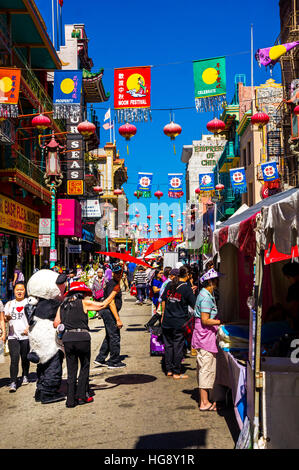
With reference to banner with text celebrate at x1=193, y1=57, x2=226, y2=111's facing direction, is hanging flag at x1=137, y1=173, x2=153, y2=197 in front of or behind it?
behind

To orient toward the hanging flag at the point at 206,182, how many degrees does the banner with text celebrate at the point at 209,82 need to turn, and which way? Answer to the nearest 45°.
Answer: approximately 180°

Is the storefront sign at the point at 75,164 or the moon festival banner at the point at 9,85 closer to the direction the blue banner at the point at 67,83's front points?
the moon festival banner

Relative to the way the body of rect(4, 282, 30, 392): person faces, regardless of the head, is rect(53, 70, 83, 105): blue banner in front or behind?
behind

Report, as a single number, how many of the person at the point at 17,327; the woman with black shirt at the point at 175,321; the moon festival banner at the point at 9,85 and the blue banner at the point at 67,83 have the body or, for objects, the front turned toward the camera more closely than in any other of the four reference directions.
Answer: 3

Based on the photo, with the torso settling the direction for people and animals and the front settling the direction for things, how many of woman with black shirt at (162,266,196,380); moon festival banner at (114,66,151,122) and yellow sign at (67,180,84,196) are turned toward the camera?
2

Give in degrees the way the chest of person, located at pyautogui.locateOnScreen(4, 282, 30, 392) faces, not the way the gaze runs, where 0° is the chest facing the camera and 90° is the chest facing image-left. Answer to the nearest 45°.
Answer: approximately 0°
